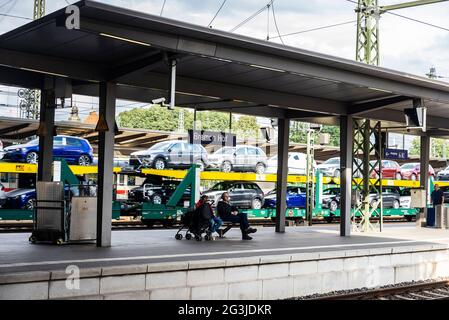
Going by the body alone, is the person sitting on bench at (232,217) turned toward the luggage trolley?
no

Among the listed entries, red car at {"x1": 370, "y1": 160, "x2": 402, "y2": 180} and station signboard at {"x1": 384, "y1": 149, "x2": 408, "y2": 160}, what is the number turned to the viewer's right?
0

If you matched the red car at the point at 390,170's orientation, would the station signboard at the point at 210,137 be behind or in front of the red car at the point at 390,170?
in front

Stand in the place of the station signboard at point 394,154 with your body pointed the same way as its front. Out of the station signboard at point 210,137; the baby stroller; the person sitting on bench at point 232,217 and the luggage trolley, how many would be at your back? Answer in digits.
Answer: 0

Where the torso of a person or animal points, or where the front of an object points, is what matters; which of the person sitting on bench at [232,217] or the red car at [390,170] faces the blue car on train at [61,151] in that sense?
the red car

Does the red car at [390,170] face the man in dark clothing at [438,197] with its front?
no

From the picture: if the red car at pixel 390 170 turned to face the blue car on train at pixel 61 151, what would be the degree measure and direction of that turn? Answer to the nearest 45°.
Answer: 0° — it already faces it

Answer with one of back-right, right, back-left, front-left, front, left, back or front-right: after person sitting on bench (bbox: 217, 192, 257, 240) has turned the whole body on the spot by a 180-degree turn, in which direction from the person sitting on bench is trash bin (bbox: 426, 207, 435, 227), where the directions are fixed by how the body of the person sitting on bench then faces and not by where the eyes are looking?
back-right

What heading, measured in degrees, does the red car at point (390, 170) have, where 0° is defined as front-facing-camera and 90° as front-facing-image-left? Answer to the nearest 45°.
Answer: approximately 45°

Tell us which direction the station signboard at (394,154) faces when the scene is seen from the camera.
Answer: facing the viewer
